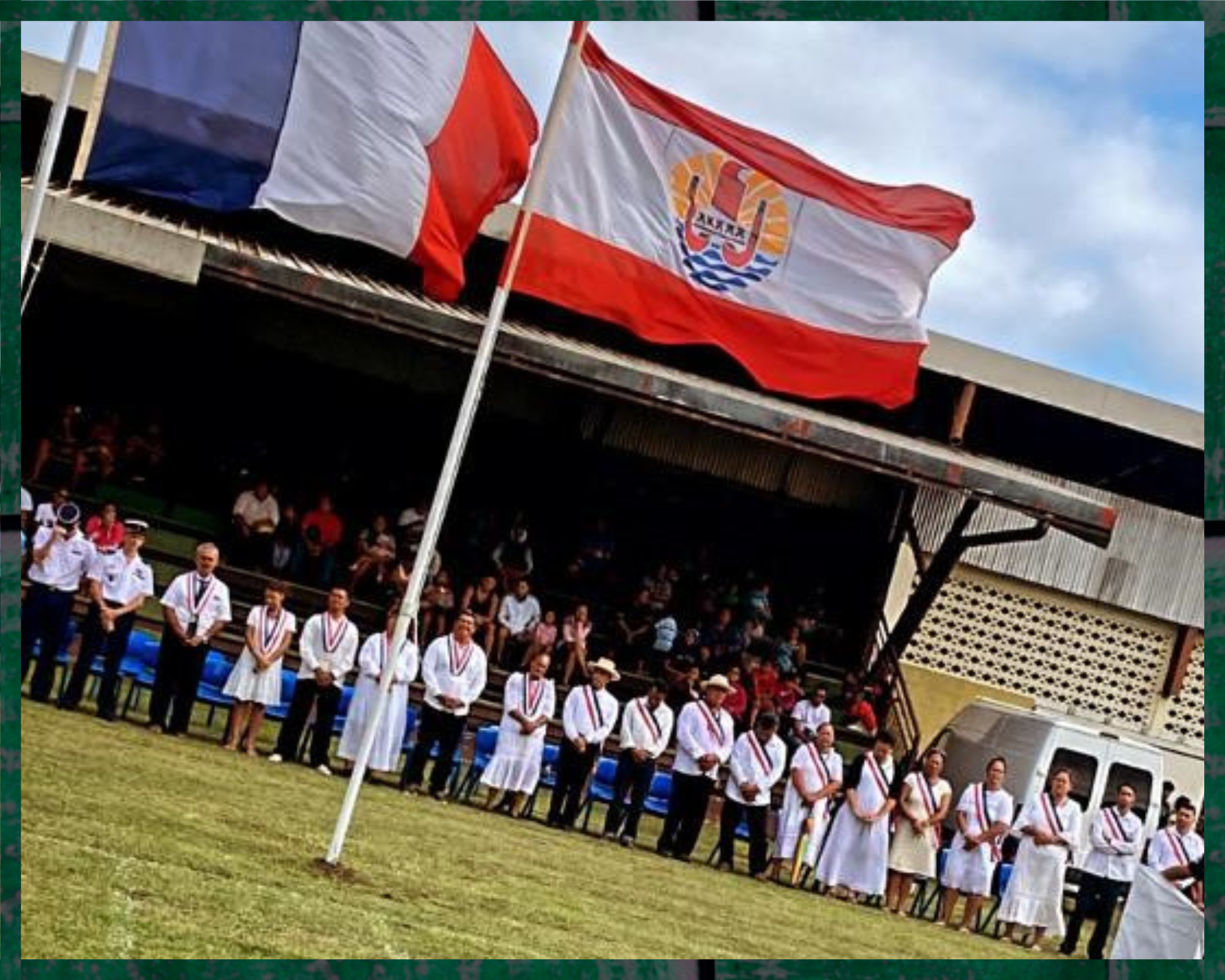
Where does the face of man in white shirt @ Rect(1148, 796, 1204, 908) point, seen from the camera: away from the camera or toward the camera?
toward the camera

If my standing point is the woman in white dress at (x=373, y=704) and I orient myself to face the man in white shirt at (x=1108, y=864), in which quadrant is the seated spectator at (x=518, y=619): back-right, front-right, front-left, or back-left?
front-left

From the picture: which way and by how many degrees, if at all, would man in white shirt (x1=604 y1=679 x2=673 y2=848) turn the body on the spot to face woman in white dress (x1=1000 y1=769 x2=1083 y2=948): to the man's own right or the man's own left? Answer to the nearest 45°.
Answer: approximately 90° to the man's own left

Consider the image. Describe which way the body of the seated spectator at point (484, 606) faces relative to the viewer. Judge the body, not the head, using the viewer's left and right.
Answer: facing the viewer

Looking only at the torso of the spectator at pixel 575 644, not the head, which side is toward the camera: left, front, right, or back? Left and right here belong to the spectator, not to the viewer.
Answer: front

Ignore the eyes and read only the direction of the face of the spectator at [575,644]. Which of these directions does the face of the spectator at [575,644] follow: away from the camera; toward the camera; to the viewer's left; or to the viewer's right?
toward the camera

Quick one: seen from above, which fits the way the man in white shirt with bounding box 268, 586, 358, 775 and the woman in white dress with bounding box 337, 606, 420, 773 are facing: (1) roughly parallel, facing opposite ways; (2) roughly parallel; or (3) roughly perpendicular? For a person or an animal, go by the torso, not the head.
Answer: roughly parallel

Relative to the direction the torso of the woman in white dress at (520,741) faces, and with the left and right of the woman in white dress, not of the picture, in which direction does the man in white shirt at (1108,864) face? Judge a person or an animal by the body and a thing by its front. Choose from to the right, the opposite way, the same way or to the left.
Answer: the same way

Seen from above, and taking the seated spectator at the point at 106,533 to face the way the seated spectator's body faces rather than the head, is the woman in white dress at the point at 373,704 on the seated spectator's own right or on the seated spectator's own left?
on the seated spectator's own left

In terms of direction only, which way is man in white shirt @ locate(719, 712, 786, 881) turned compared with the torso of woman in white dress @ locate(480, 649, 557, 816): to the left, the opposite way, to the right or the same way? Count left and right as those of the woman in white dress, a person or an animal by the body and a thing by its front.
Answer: the same way

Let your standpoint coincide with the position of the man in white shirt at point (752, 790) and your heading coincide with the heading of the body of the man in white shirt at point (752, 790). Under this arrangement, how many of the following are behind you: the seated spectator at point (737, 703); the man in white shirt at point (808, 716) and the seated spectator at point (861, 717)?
3

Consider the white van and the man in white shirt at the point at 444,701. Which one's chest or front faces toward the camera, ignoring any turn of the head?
the man in white shirt

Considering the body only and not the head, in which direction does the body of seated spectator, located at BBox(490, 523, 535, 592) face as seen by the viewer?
toward the camera

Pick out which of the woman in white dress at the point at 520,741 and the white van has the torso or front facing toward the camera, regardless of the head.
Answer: the woman in white dress

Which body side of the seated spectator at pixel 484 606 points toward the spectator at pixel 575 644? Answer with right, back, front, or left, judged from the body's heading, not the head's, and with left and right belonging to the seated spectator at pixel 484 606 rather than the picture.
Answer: left

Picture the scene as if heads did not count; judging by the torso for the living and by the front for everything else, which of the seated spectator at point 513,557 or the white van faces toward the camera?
the seated spectator

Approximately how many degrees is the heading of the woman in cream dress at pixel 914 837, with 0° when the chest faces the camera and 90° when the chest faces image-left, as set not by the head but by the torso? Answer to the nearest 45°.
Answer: approximately 0°
